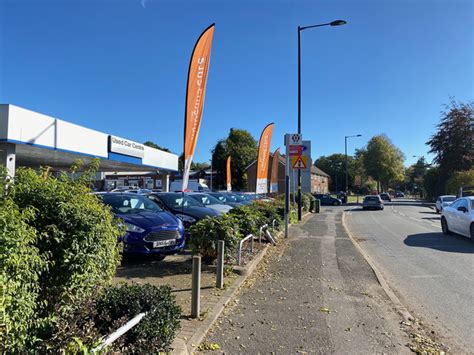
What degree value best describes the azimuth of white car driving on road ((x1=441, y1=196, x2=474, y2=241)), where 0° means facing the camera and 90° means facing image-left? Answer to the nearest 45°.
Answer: approximately 315°

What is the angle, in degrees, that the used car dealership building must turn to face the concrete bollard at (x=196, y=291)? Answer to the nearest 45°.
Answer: approximately 45° to its right

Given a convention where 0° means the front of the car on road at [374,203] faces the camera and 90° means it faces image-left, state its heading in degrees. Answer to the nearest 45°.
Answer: approximately 180°

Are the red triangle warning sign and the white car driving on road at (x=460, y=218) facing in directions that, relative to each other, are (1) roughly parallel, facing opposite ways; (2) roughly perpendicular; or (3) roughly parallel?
roughly parallel

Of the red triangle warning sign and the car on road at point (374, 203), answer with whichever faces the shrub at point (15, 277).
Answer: the red triangle warning sign

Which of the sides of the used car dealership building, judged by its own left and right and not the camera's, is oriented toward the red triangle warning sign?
front

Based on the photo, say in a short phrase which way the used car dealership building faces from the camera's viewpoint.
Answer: facing the viewer and to the right of the viewer

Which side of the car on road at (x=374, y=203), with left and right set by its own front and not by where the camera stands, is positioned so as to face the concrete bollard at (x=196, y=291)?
back

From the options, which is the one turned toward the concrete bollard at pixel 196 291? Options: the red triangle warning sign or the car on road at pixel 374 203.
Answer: the red triangle warning sign

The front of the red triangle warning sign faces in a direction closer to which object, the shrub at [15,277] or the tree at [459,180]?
the shrub

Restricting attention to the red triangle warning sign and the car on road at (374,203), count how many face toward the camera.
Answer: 1

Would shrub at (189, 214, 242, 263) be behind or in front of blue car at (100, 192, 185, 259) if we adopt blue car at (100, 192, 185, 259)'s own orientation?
in front

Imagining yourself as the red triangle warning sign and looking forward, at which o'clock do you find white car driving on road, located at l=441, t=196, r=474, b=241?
The white car driving on road is roughly at 11 o'clock from the red triangle warning sign.

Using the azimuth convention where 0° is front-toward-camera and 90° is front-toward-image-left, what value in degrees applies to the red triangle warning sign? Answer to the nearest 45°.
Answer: approximately 0°

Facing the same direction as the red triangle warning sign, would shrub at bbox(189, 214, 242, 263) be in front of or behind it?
in front

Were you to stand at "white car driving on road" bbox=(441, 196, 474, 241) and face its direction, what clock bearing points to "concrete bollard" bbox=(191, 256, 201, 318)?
The concrete bollard is roughly at 2 o'clock from the white car driving on road.

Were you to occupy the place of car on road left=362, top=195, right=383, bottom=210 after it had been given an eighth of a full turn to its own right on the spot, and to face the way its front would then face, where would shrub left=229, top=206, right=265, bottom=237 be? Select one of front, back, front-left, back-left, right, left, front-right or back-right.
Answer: back-right

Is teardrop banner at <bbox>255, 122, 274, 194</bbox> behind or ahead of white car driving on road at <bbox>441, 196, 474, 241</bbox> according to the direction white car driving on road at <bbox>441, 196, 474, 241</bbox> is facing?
behind

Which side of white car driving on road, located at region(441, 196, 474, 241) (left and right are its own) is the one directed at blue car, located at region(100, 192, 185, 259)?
right

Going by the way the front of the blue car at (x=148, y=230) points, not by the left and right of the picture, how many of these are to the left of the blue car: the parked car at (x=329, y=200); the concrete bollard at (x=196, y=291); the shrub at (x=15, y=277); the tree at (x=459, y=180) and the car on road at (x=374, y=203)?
3

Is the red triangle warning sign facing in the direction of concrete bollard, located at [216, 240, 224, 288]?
yes
